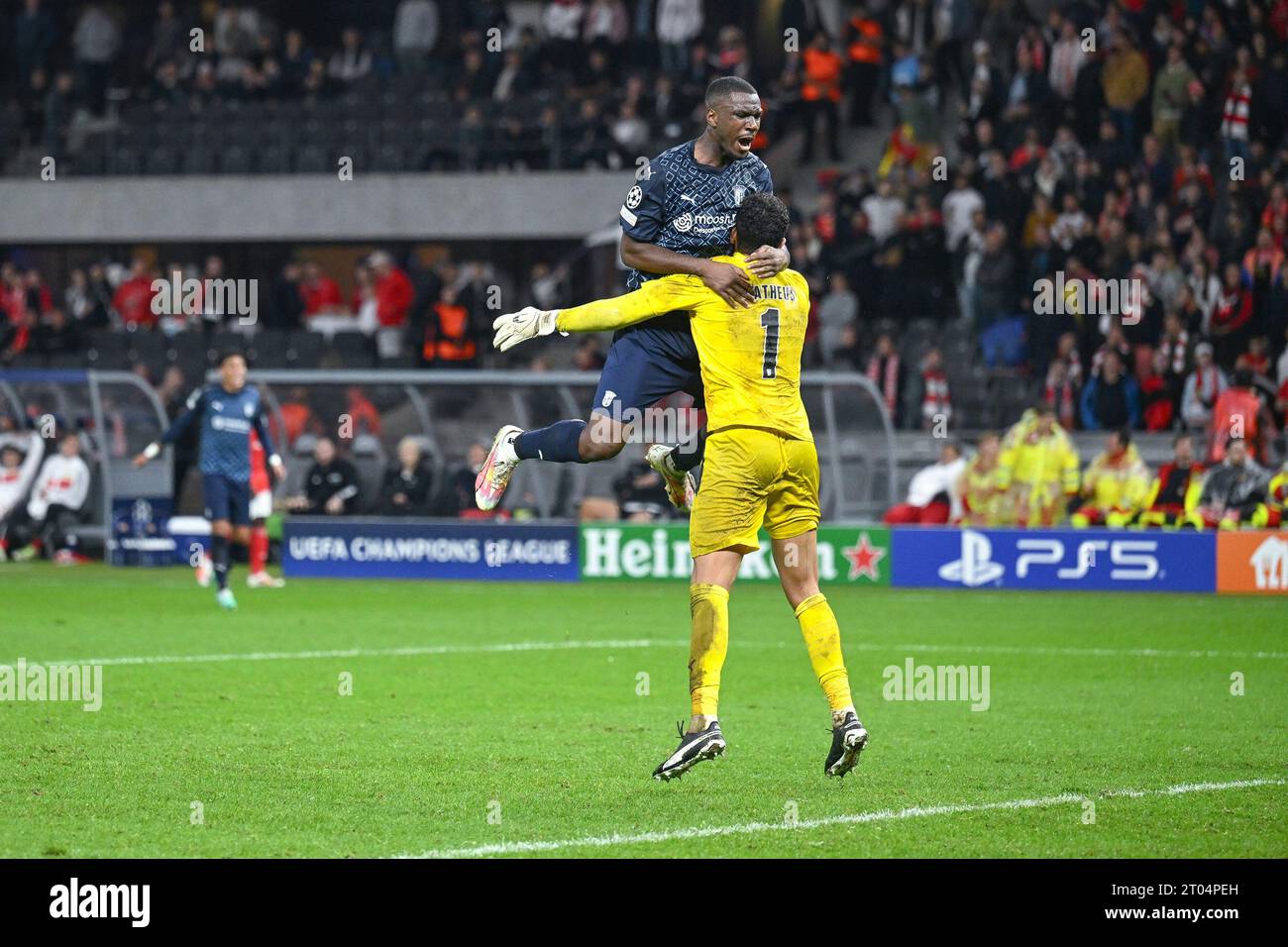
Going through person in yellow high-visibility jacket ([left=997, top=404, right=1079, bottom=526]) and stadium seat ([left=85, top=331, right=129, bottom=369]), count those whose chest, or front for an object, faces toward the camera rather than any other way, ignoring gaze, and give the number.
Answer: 2

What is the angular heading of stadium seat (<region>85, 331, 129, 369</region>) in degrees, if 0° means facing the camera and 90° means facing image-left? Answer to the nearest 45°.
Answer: approximately 0°

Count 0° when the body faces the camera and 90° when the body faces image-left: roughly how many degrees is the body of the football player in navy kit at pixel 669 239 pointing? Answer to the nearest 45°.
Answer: approximately 315°

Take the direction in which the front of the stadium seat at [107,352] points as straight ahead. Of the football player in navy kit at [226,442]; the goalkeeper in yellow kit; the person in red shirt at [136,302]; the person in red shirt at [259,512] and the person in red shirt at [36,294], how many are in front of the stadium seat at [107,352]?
3
